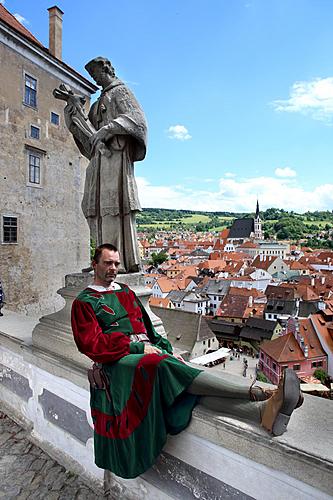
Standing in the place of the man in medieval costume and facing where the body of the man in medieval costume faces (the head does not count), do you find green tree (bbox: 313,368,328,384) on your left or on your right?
on your left

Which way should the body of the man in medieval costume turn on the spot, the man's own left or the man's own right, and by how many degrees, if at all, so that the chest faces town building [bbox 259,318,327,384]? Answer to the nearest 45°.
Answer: approximately 135° to the man's own left

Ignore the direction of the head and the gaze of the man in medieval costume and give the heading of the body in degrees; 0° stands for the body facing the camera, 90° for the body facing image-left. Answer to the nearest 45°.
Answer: approximately 315°

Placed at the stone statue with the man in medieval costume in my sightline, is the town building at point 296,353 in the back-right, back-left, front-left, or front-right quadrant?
back-left

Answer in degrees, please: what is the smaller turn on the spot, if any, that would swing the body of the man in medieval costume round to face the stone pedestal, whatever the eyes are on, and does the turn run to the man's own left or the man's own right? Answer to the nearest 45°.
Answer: approximately 180°
